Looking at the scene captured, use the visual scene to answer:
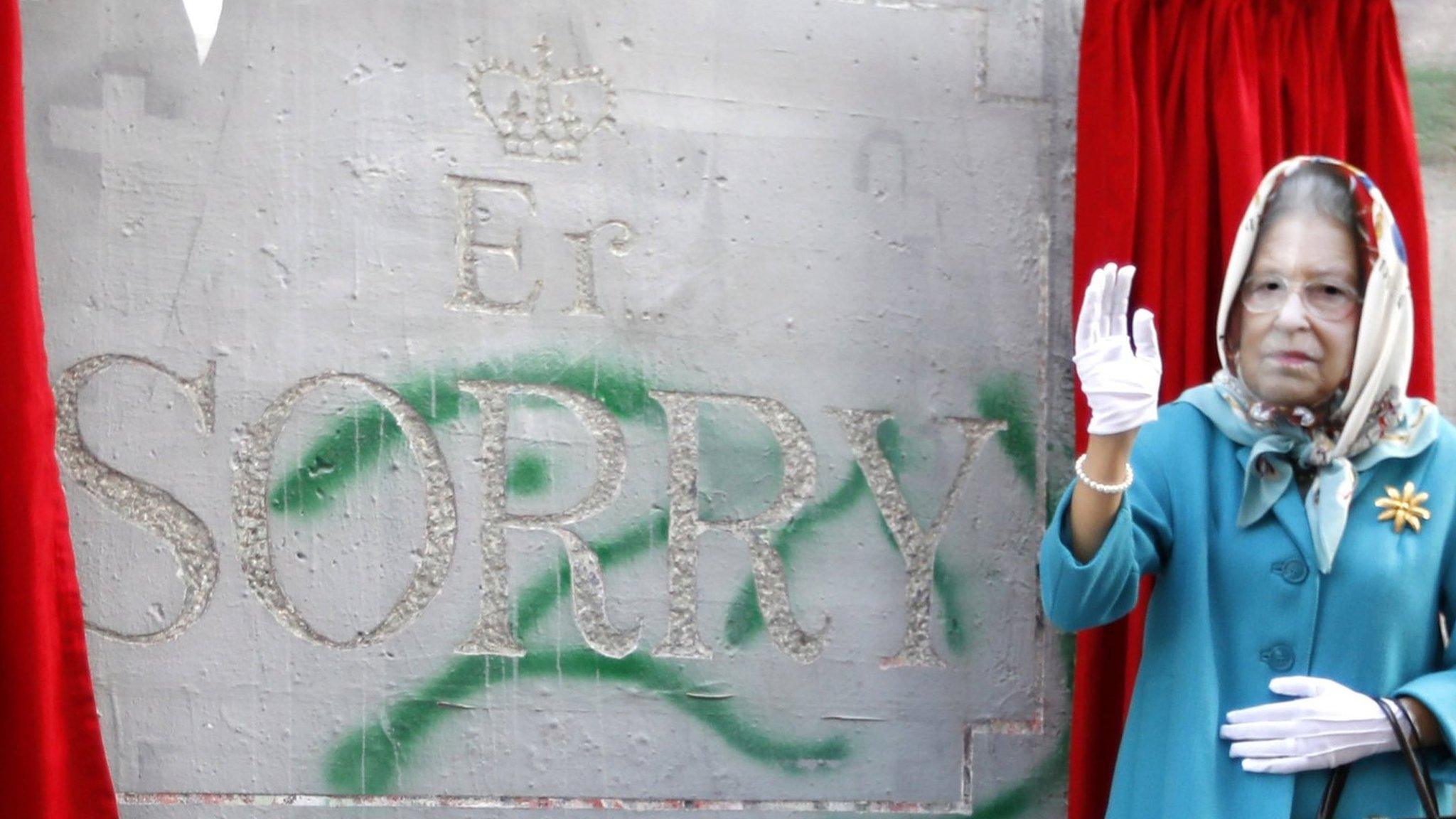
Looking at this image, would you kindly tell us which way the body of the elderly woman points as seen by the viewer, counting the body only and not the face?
toward the camera

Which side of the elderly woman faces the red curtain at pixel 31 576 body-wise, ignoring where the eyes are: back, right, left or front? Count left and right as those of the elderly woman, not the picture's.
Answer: right

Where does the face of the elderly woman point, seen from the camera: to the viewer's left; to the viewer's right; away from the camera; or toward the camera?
toward the camera

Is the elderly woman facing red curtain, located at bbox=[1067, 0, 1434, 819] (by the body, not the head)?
no

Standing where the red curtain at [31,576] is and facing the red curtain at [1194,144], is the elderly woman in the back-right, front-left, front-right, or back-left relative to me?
front-right
